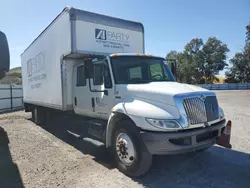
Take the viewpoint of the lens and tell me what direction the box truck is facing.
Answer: facing the viewer and to the right of the viewer
